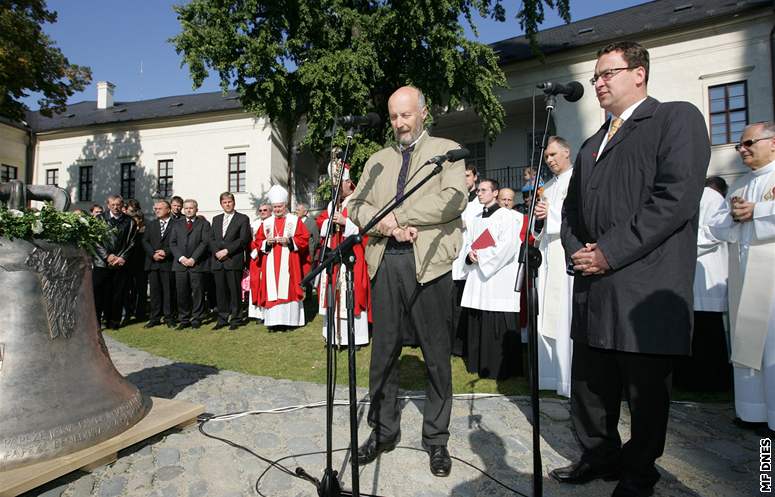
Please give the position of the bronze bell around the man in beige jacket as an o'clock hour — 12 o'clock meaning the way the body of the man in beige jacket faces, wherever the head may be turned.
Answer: The bronze bell is roughly at 3 o'clock from the man in beige jacket.

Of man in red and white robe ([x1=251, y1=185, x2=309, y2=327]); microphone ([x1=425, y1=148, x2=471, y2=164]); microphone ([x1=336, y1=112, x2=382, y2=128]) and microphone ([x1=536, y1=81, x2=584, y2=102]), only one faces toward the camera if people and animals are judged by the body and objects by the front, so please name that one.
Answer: the man in red and white robe

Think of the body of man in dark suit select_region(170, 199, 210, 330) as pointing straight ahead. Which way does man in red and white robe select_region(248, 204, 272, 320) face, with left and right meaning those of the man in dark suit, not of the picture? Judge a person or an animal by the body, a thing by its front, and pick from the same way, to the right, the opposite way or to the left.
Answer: the same way

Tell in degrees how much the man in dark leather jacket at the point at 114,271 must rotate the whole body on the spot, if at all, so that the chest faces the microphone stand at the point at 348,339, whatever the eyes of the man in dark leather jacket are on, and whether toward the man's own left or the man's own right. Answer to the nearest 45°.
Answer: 0° — they already face it

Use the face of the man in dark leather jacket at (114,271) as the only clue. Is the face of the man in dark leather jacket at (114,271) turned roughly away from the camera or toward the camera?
toward the camera

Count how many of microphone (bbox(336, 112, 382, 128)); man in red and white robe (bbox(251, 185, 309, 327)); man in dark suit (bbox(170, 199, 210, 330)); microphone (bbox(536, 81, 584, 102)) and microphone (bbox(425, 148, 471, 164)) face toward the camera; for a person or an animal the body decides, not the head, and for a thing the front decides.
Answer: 2

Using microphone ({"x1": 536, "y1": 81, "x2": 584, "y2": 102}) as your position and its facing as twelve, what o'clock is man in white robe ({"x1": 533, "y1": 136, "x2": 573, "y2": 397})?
The man in white robe is roughly at 9 o'clock from the microphone.

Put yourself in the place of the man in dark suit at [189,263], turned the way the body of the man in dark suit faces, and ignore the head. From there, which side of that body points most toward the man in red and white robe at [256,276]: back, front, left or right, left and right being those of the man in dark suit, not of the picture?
left

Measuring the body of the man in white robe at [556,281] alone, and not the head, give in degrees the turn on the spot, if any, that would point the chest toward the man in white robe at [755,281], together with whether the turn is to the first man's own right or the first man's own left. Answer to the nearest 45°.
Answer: approximately 135° to the first man's own left

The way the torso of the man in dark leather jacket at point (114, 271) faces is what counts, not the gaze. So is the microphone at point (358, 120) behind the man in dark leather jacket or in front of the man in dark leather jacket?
in front

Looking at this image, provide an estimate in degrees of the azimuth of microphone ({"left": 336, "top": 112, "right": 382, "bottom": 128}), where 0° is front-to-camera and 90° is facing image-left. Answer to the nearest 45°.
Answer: approximately 270°

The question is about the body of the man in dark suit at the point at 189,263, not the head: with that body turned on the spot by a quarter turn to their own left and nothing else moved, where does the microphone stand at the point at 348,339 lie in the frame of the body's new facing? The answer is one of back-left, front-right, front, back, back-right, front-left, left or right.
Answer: right

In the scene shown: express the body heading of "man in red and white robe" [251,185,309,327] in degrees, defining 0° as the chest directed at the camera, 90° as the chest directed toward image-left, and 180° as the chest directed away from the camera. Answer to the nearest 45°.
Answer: approximately 0°

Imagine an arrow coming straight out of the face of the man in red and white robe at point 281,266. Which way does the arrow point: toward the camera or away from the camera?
toward the camera
